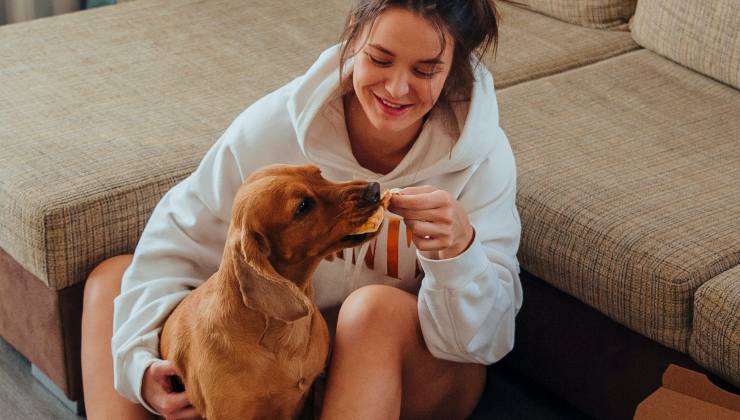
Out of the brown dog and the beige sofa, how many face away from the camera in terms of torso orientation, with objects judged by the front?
0

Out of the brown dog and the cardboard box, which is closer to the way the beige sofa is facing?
the brown dog

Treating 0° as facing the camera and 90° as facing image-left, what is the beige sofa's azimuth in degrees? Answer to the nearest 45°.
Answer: approximately 45°

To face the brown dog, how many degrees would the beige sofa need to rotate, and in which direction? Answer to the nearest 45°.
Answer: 0° — it already faces it

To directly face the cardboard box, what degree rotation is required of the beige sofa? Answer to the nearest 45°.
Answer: approximately 45° to its left
